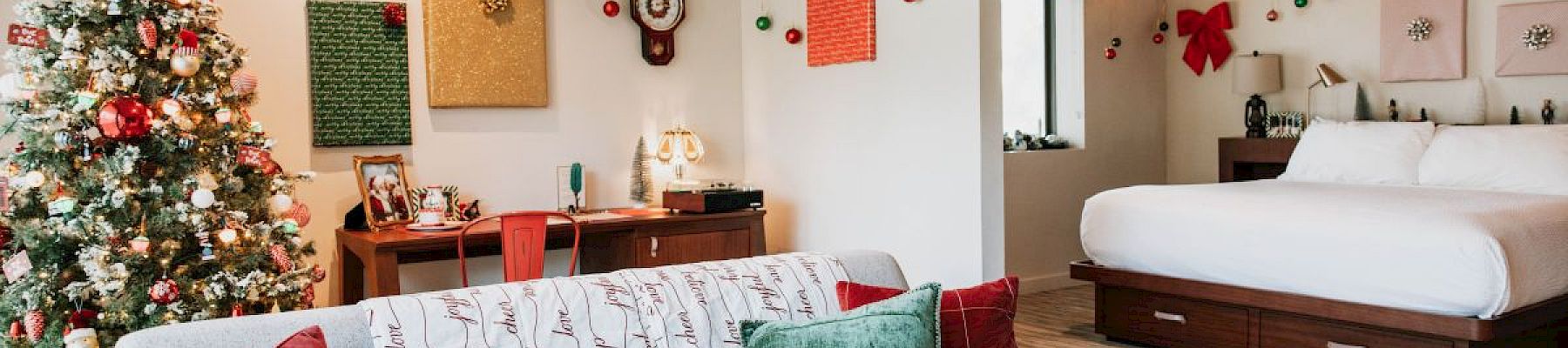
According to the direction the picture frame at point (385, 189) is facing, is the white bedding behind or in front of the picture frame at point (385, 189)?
in front

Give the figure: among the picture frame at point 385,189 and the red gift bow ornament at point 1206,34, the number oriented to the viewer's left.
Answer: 0

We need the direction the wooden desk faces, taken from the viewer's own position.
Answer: facing the viewer and to the right of the viewer

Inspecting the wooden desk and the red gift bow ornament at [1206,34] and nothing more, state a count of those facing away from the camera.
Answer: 0

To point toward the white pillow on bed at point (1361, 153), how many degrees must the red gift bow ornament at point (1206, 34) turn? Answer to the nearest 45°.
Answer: approximately 45° to its left

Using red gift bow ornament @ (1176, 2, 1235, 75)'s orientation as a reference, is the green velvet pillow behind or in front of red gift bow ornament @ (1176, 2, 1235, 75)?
in front

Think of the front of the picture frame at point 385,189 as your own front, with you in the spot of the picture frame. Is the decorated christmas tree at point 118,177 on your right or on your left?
on your right

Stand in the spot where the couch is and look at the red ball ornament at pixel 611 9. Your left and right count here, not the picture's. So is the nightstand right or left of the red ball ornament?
right

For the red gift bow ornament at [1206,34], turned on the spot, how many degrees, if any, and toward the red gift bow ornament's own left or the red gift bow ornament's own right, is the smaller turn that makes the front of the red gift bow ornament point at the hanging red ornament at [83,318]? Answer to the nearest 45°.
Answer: approximately 45° to the red gift bow ornament's own right
